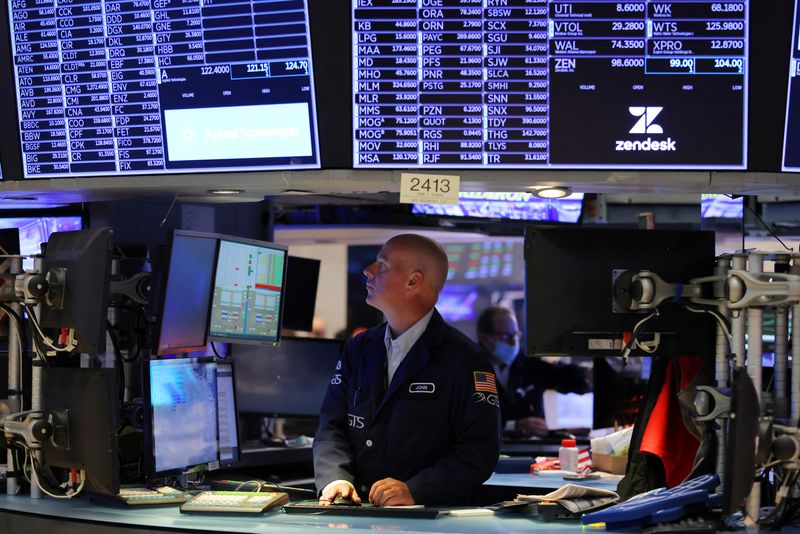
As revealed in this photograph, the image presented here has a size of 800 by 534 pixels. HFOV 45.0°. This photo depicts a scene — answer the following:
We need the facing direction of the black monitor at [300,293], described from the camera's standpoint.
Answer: facing the viewer and to the right of the viewer

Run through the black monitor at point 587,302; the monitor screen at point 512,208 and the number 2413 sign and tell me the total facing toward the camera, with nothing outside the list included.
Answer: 2

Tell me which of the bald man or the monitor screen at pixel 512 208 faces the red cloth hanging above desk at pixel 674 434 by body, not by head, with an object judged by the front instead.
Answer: the monitor screen

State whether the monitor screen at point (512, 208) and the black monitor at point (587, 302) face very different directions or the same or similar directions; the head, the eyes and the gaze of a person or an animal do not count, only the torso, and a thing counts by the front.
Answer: very different directions

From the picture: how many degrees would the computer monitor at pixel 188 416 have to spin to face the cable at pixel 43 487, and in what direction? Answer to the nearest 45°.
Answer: approximately 135° to its right

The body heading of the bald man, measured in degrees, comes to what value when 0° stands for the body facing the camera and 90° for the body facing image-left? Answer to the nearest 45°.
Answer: approximately 45°

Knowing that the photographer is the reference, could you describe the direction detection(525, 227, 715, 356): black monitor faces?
facing away from the viewer
